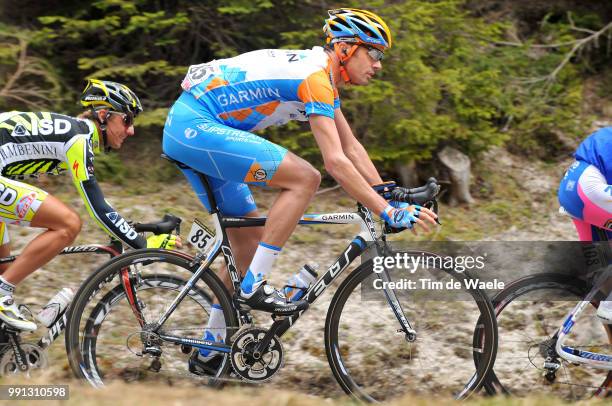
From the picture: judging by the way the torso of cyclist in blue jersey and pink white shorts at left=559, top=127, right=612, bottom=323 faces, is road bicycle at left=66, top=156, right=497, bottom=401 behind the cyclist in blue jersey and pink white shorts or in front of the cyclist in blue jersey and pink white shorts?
behind

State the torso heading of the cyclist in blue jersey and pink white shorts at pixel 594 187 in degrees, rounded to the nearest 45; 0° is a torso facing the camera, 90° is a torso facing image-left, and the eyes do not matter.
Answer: approximately 270°

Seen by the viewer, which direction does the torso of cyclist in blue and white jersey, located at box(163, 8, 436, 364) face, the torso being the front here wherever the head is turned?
to the viewer's right

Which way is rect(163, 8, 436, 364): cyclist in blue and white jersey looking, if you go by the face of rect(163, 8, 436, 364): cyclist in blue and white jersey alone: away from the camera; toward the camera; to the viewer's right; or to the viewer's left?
to the viewer's right

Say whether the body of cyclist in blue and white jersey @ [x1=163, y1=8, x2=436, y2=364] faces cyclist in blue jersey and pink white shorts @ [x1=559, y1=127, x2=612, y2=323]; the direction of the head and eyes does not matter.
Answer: yes

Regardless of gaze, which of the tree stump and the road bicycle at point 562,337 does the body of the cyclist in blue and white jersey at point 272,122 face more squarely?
the road bicycle

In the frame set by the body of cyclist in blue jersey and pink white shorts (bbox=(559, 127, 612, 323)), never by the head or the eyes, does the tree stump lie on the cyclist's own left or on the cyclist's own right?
on the cyclist's own left

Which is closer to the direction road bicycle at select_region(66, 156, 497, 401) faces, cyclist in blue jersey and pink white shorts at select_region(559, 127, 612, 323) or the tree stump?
the cyclist in blue jersey and pink white shorts

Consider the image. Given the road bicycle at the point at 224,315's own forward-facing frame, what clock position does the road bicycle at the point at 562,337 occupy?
the road bicycle at the point at 562,337 is roughly at 12 o'clock from the road bicycle at the point at 224,315.

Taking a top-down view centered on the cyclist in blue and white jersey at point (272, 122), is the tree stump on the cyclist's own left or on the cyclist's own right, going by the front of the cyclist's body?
on the cyclist's own left

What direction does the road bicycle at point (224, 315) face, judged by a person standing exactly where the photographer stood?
facing to the right of the viewer
